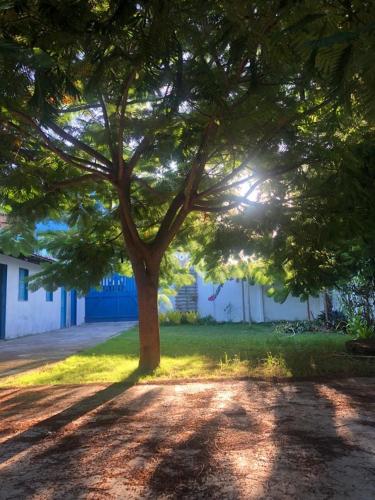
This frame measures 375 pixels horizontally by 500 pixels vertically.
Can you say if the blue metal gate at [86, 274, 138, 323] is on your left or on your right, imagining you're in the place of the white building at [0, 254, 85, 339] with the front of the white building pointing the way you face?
on your left

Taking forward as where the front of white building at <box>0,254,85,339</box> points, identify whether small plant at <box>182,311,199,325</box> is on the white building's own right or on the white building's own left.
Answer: on the white building's own left

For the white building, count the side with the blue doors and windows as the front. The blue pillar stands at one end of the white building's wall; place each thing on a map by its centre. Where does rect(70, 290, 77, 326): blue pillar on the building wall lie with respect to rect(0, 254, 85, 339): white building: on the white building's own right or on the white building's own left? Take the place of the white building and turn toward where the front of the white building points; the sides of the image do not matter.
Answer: on the white building's own left

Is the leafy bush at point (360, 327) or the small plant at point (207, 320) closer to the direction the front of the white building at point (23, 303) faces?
the leafy bush

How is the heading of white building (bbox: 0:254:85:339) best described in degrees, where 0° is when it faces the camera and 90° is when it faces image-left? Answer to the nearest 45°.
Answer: approximately 315°

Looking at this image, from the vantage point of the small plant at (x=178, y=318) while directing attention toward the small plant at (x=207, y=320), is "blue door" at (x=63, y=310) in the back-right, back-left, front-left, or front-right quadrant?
back-right

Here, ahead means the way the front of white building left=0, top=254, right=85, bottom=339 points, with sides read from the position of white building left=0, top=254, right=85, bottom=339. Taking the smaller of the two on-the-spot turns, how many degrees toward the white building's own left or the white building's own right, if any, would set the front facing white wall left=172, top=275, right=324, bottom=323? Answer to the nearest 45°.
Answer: approximately 45° to the white building's own left

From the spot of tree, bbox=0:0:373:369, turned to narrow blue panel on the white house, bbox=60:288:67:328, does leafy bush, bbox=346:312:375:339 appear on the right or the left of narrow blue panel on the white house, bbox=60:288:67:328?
right

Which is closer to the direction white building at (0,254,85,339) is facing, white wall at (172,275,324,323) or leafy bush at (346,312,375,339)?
the leafy bush
